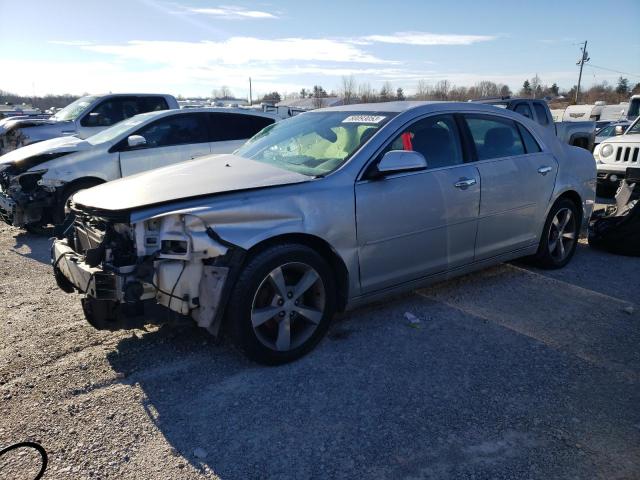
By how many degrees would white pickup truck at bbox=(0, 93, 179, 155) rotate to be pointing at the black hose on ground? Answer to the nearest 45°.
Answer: approximately 45° to its left

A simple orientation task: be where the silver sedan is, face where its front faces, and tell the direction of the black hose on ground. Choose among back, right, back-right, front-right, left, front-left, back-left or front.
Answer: front

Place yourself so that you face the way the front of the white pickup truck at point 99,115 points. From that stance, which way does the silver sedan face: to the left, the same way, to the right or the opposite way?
the same way

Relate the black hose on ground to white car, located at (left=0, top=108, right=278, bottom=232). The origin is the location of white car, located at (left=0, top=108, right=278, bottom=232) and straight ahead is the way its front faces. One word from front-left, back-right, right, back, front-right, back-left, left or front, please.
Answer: front-left

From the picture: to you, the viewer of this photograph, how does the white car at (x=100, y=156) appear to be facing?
facing the viewer and to the left of the viewer

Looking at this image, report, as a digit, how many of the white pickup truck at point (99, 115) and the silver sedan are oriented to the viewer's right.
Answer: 0

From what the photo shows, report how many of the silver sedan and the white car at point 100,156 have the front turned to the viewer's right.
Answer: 0

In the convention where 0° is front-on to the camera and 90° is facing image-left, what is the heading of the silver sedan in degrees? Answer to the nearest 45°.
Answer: approximately 45°

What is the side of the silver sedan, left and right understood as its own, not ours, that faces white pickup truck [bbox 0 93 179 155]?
right

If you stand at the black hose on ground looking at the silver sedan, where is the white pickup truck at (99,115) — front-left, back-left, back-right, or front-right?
front-left

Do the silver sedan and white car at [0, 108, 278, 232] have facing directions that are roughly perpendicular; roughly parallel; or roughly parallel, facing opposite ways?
roughly parallel
